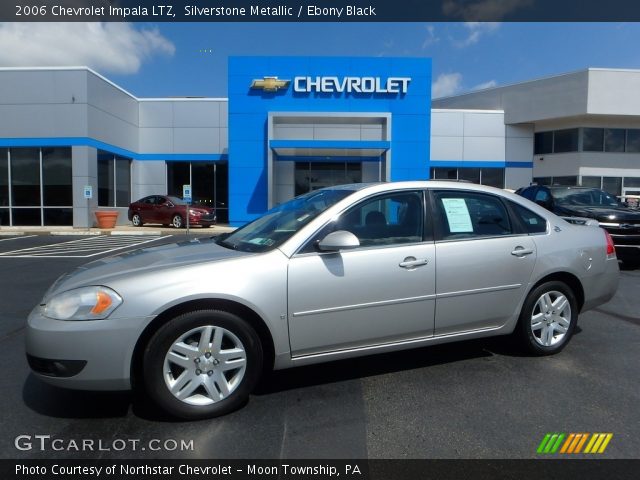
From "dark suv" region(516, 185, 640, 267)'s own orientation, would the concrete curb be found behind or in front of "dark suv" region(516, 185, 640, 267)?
behind

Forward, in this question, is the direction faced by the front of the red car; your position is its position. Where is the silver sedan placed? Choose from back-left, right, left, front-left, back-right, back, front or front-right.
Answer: front-right

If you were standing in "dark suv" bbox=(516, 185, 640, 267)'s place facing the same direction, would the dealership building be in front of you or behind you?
behind

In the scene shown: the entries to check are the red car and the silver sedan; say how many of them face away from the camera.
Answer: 0

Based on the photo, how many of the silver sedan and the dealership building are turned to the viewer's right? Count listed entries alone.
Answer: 0

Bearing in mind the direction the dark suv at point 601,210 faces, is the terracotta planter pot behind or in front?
behind

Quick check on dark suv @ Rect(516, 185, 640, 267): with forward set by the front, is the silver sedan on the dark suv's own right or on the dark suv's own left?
on the dark suv's own right
